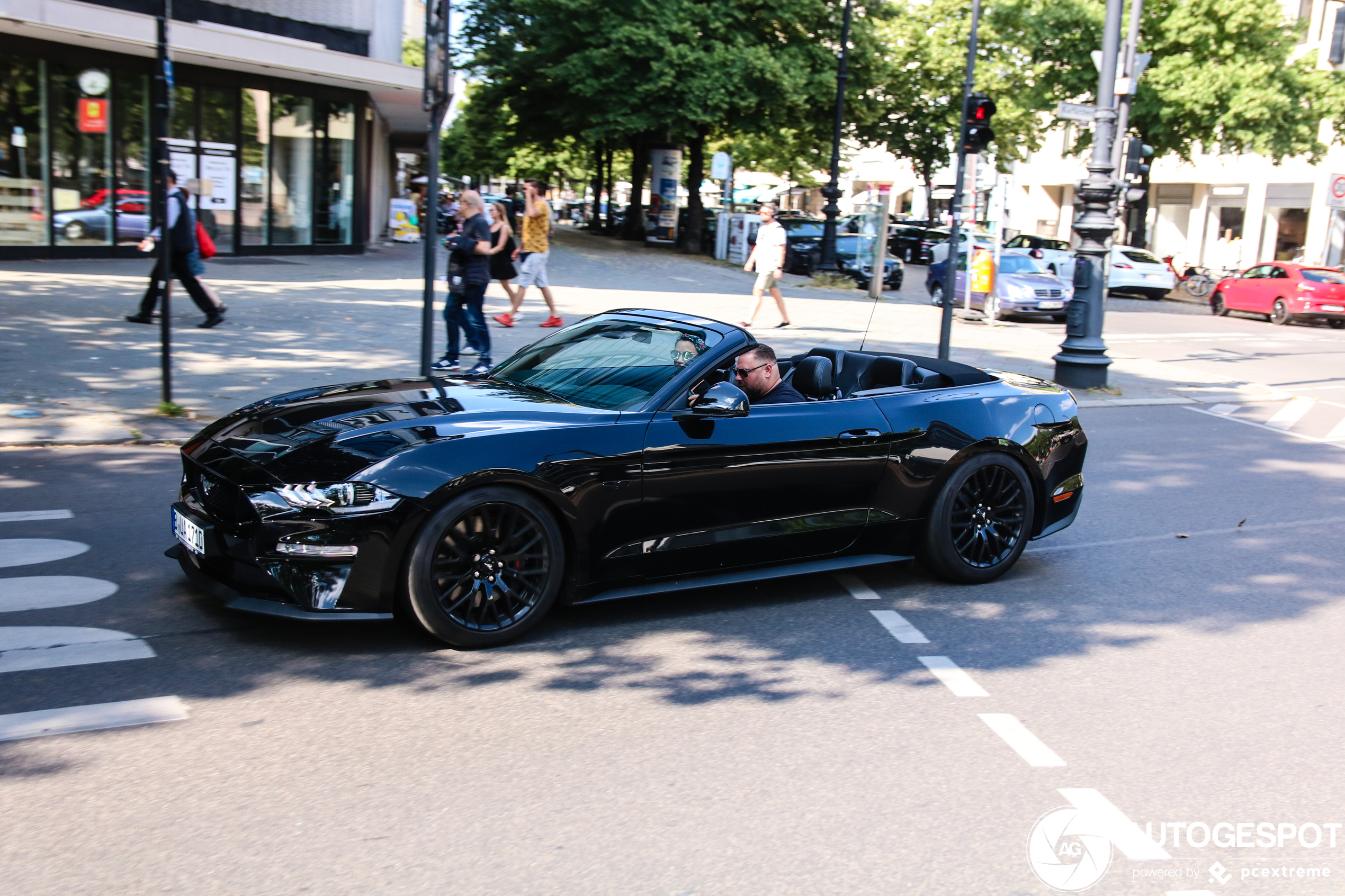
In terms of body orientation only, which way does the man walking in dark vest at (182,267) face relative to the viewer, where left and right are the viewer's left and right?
facing to the left of the viewer

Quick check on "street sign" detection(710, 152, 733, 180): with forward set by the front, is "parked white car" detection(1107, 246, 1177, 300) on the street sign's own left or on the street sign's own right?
on the street sign's own left

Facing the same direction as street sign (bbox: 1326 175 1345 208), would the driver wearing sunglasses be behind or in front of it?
in front

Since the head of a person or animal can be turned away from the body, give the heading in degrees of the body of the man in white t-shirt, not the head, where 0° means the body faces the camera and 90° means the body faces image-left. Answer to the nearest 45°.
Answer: approximately 45°

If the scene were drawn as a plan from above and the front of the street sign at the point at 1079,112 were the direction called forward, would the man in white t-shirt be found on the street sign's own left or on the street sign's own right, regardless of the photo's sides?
on the street sign's own right

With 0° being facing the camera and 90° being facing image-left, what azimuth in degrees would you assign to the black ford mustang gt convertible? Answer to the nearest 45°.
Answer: approximately 45°

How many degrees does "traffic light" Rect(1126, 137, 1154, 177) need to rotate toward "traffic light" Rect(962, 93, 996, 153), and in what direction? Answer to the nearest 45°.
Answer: approximately 135° to its right

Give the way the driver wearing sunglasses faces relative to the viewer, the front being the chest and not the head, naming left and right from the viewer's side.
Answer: facing to the left of the viewer

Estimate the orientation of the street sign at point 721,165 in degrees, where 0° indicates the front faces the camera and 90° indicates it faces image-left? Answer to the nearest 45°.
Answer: approximately 0°

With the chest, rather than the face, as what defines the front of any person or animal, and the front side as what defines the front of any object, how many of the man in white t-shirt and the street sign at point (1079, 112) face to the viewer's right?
0
